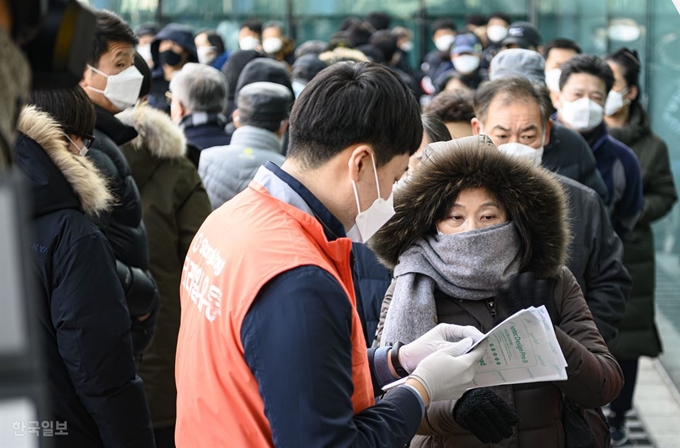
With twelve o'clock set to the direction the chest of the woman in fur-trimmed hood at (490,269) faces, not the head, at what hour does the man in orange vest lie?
The man in orange vest is roughly at 1 o'clock from the woman in fur-trimmed hood.

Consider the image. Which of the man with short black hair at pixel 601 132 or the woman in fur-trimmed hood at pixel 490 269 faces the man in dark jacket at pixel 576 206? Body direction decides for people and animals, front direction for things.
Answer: the man with short black hair

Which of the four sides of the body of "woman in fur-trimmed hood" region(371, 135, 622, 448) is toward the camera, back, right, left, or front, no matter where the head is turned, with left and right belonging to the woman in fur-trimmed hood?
front

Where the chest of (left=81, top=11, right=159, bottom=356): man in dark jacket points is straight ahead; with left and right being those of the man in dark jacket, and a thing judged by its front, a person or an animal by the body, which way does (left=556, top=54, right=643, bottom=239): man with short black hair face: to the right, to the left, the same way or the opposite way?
to the right

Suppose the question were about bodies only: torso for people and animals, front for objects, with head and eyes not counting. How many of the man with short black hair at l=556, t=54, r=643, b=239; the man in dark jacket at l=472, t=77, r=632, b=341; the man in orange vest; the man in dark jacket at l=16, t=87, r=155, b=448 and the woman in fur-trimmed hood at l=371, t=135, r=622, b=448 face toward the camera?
3

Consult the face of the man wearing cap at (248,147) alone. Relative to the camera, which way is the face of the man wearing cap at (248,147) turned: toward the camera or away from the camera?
away from the camera

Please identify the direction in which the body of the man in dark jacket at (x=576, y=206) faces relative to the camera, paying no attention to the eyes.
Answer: toward the camera

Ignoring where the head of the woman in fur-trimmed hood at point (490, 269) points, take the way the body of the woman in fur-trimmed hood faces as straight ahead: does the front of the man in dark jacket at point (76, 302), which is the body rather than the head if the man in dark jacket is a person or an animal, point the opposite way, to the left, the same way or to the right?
the opposite way

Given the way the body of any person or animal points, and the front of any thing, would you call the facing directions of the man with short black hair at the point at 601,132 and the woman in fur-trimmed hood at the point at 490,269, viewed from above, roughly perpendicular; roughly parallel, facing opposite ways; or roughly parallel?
roughly parallel

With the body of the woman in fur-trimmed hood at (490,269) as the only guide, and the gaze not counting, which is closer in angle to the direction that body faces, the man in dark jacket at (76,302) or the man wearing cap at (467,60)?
the man in dark jacket

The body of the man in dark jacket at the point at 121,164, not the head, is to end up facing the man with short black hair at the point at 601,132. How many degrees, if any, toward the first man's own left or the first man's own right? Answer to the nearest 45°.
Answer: approximately 45° to the first man's own left

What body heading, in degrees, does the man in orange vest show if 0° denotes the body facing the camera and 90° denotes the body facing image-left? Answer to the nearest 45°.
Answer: approximately 225°

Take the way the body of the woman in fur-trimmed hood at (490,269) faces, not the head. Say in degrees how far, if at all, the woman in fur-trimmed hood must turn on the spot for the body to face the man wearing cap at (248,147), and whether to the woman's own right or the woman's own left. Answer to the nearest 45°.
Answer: approximately 135° to the woman's own right

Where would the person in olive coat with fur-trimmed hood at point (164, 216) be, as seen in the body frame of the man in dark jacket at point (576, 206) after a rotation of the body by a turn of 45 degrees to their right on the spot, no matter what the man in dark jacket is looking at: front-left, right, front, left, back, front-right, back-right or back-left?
front-right

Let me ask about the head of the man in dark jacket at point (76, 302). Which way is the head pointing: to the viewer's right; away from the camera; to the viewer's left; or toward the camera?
to the viewer's right

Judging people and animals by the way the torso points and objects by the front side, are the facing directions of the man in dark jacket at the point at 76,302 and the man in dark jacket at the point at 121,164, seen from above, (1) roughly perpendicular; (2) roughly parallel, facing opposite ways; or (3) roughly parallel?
roughly parallel

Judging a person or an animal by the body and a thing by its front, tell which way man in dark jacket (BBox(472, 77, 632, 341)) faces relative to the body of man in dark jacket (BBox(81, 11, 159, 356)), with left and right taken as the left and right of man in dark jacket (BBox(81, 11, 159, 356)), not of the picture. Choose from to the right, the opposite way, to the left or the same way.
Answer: to the right

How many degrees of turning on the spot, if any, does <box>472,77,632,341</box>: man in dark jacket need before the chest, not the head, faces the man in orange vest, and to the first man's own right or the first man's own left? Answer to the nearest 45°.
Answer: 0° — they already face them

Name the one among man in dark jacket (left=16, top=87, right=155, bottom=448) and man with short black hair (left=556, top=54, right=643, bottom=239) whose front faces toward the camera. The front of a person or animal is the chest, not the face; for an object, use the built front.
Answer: the man with short black hair

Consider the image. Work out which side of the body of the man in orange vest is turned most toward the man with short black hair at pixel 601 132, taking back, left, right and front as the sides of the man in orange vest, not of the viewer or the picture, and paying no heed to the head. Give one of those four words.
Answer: front

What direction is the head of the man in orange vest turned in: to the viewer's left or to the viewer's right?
to the viewer's right

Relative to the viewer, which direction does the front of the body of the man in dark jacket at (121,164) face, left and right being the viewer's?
facing the viewer and to the right of the viewer
